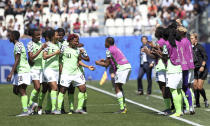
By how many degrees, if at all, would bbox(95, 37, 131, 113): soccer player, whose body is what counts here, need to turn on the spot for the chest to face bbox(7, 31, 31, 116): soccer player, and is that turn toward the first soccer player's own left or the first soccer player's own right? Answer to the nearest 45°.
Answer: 0° — they already face them

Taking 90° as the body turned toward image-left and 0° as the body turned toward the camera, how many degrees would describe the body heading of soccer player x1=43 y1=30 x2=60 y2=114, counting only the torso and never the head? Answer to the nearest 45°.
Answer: approximately 315°

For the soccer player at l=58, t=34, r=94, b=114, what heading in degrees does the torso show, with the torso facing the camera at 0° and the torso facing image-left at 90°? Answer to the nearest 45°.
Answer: approximately 315°

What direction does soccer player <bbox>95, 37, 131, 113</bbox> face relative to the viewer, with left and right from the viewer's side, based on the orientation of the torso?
facing to the left of the viewer

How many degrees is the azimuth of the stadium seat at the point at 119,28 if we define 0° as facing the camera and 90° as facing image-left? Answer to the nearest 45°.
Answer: approximately 0°

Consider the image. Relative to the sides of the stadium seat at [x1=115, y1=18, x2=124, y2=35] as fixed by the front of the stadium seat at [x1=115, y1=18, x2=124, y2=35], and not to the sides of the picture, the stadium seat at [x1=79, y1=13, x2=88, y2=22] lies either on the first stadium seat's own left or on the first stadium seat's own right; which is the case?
on the first stadium seat's own right

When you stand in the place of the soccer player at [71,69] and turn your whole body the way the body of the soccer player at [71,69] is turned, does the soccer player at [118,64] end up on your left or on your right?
on your left

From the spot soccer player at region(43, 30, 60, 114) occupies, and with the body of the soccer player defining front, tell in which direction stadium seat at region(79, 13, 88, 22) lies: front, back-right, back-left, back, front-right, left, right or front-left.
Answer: back-left

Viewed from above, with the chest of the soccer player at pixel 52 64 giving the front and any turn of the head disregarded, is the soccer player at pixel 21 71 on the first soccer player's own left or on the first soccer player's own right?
on the first soccer player's own right
